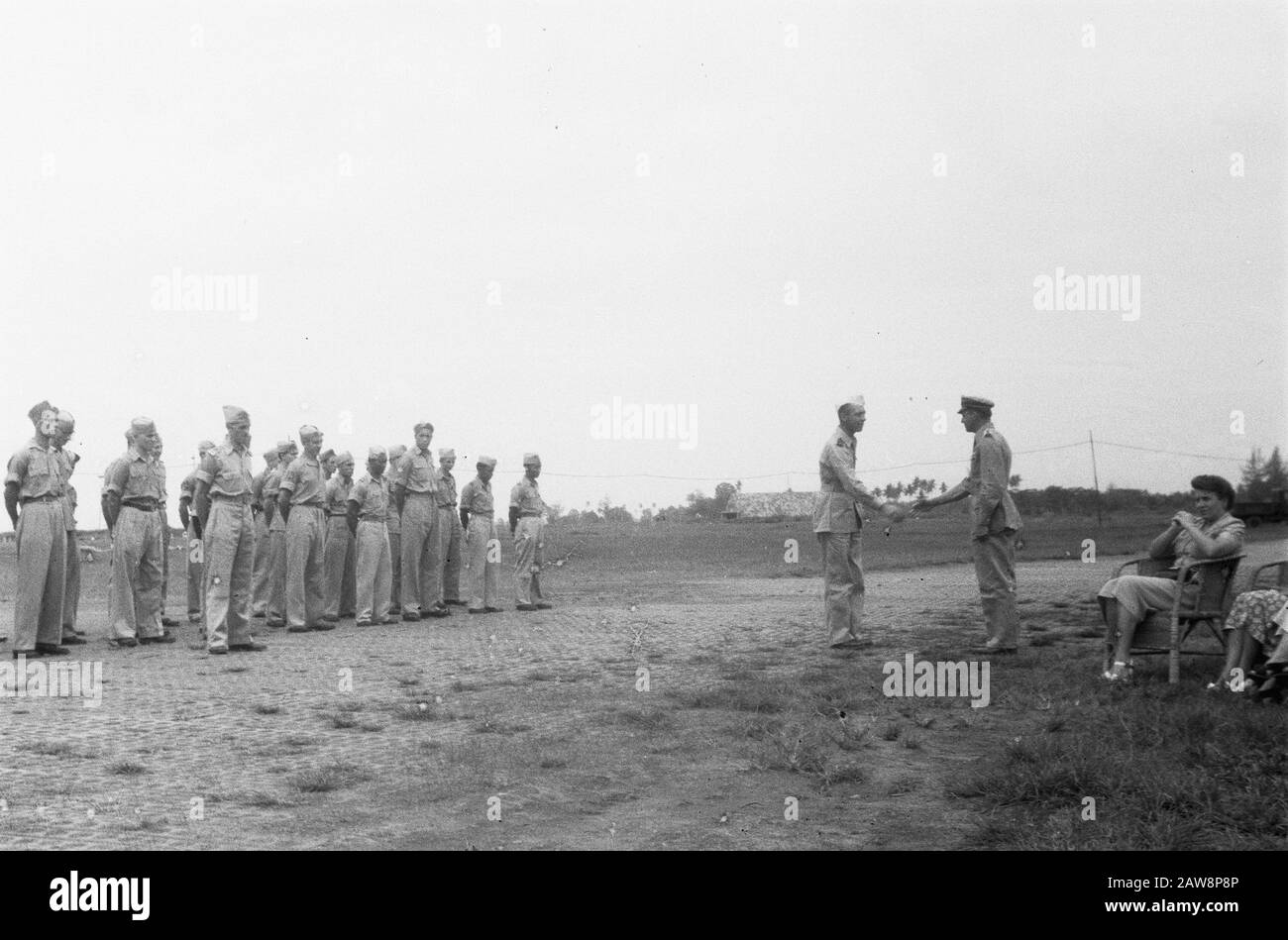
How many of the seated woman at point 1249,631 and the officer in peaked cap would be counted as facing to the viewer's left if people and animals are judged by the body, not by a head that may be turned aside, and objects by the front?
2

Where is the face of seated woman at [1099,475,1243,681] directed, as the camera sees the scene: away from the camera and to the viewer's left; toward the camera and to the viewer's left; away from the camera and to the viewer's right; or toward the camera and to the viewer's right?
toward the camera and to the viewer's left

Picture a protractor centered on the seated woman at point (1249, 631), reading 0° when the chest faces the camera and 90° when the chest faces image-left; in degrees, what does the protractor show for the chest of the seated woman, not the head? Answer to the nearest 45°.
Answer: approximately 90°

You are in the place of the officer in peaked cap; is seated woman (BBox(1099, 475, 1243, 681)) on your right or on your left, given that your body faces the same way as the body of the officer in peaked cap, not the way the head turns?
on your left

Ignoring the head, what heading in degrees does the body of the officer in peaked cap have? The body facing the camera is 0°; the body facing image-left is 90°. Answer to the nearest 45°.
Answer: approximately 90°

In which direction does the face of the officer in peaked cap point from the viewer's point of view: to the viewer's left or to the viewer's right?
to the viewer's left

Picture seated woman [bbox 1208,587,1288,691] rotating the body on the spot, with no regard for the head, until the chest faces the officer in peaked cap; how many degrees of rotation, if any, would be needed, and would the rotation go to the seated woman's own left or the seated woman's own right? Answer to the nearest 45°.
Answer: approximately 45° to the seated woman's own right

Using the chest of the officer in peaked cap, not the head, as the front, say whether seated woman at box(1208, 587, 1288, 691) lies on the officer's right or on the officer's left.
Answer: on the officer's left
